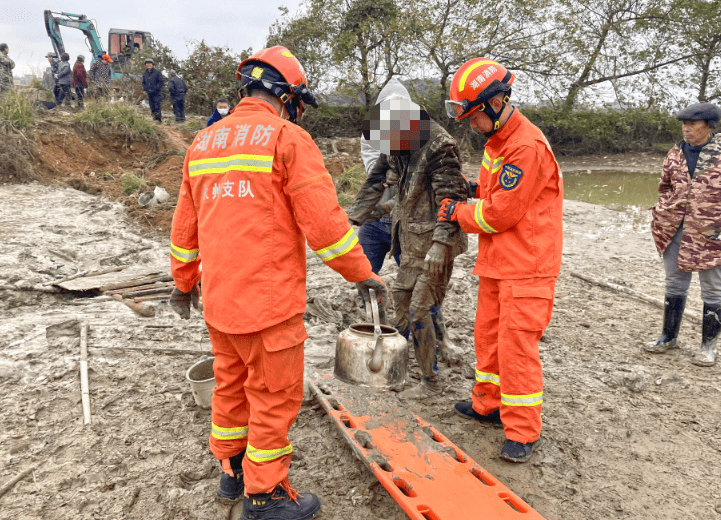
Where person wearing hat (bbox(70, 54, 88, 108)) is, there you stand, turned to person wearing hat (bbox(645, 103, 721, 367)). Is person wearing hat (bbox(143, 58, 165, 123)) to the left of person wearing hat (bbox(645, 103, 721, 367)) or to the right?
left

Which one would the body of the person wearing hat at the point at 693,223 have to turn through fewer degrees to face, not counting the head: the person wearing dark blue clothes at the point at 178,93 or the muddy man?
the muddy man

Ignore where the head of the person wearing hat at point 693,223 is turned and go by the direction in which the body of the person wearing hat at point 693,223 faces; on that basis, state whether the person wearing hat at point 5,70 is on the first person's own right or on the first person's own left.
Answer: on the first person's own right

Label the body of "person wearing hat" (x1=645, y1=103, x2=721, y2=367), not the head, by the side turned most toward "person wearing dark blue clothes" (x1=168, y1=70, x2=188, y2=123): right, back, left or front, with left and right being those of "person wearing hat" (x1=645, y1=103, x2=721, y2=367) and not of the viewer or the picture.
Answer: right

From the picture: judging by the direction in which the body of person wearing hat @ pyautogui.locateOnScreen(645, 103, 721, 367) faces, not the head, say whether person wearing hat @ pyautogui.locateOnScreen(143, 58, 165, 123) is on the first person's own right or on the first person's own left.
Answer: on the first person's own right

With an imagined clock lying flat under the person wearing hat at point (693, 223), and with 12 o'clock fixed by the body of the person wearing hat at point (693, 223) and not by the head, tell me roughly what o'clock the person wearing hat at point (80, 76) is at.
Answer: the person wearing hat at point (80, 76) is roughly at 2 o'clock from the person wearing hat at point (693, 223).

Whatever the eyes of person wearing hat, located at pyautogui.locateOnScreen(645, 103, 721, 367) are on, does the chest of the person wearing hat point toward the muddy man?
yes

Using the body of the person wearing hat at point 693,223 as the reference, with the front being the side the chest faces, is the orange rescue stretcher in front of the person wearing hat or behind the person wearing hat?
in front

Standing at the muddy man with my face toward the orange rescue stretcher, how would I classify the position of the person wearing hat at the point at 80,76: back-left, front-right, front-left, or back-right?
back-right
